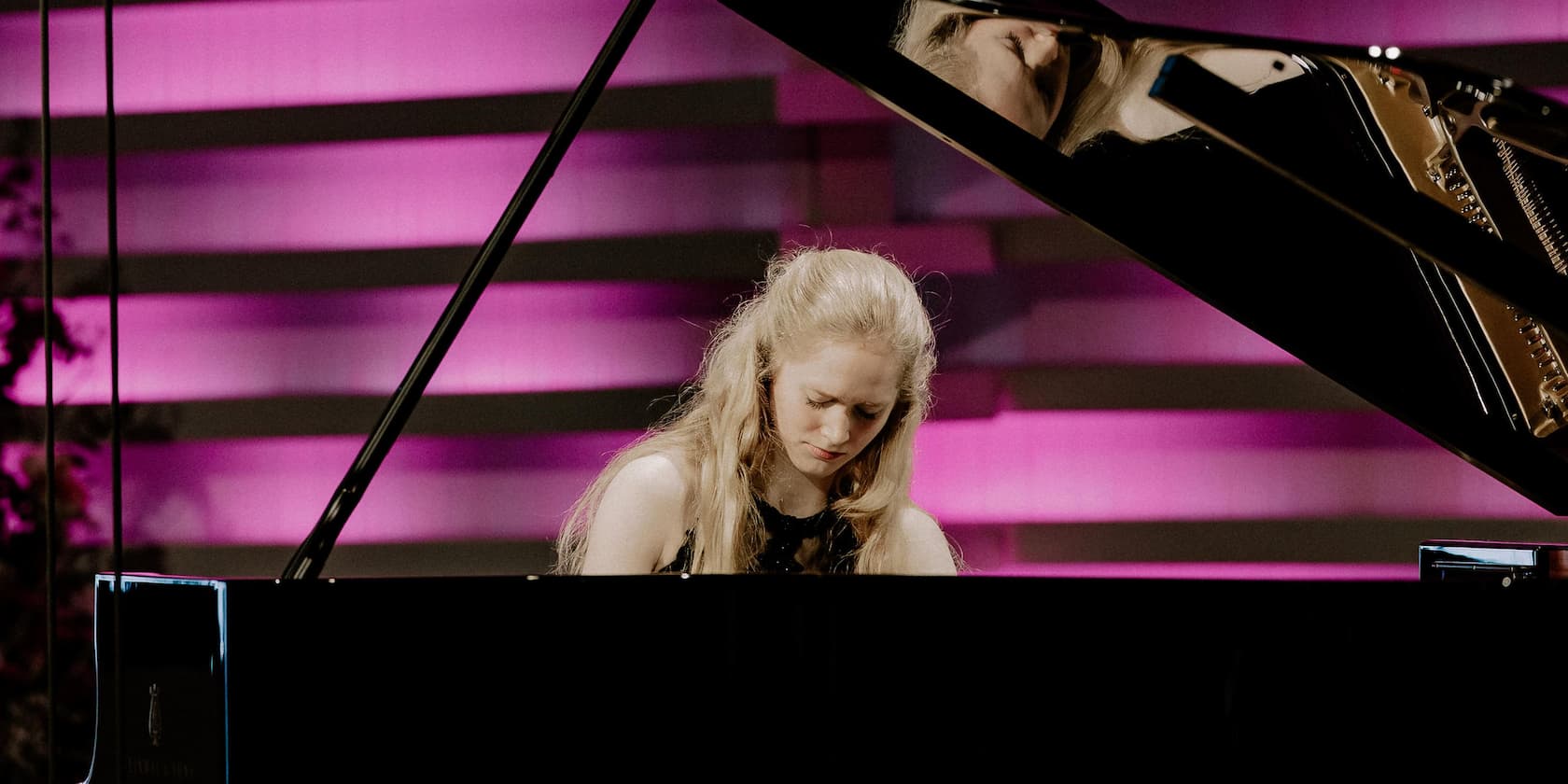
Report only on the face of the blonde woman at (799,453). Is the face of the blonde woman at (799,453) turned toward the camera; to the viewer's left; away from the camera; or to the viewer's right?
toward the camera

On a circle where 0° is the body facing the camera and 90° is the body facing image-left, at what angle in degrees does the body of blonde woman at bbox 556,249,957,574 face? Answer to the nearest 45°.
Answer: approximately 315°
